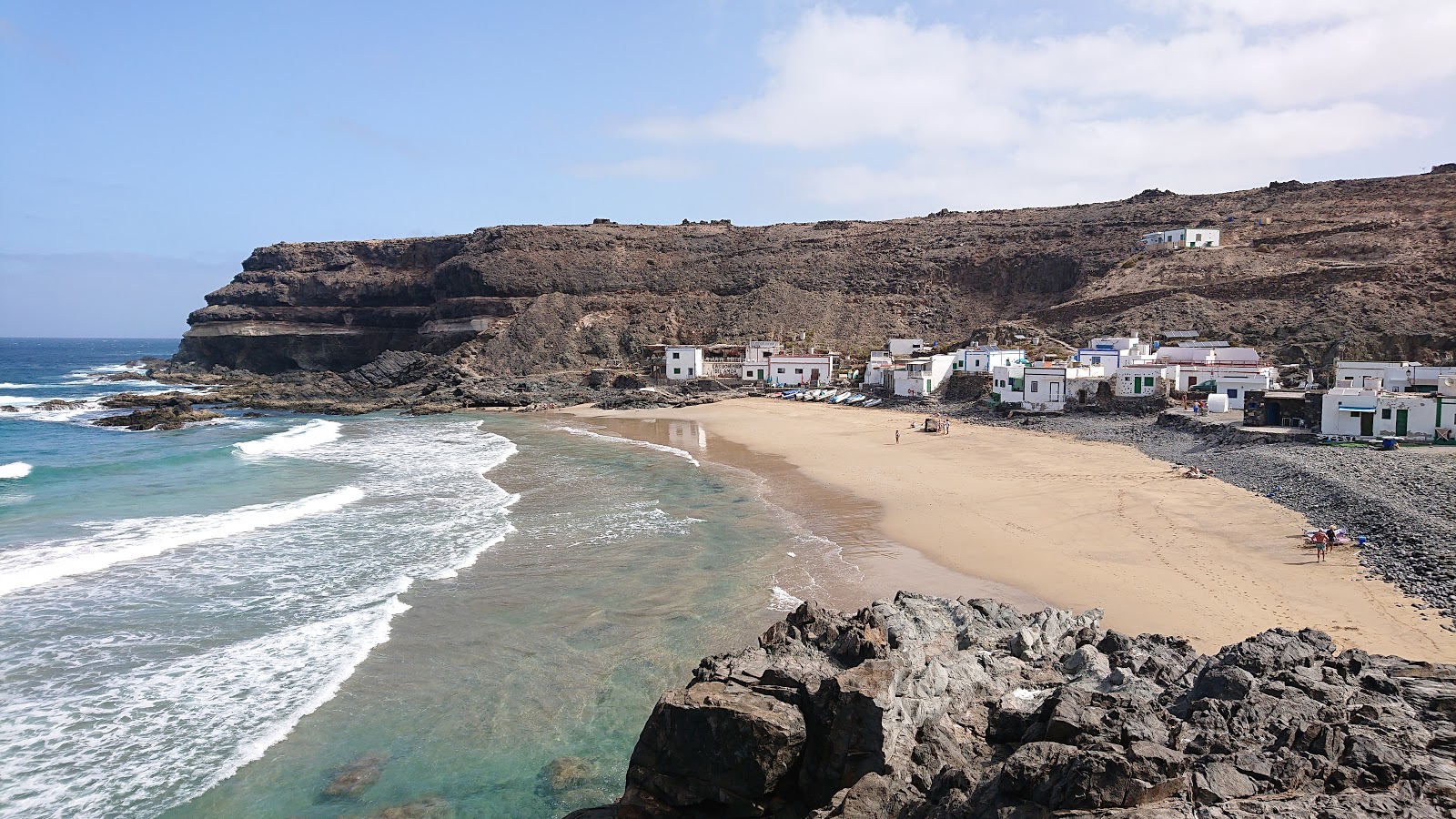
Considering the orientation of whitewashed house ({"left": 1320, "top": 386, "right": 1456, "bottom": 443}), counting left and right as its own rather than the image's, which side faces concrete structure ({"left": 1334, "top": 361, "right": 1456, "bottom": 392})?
back

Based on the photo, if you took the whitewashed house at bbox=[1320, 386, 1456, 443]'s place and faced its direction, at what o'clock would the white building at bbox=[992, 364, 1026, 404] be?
The white building is roughly at 4 o'clock from the whitewashed house.

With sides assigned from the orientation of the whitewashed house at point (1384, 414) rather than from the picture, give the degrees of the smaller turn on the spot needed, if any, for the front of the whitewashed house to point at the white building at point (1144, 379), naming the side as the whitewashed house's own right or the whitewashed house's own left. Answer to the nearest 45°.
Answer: approximately 135° to the whitewashed house's own right

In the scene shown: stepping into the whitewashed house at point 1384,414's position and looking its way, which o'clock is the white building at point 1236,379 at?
The white building is roughly at 5 o'clock from the whitewashed house.

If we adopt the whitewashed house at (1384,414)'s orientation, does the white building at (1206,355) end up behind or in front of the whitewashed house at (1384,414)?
behind

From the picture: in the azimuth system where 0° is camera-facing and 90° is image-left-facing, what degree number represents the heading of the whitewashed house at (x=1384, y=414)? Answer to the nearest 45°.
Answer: approximately 0°

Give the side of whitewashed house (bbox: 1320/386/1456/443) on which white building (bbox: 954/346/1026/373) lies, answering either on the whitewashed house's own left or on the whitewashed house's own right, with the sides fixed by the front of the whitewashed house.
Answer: on the whitewashed house's own right

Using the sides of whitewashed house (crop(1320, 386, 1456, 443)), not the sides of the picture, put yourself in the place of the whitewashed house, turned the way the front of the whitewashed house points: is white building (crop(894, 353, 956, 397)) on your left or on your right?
on your right
